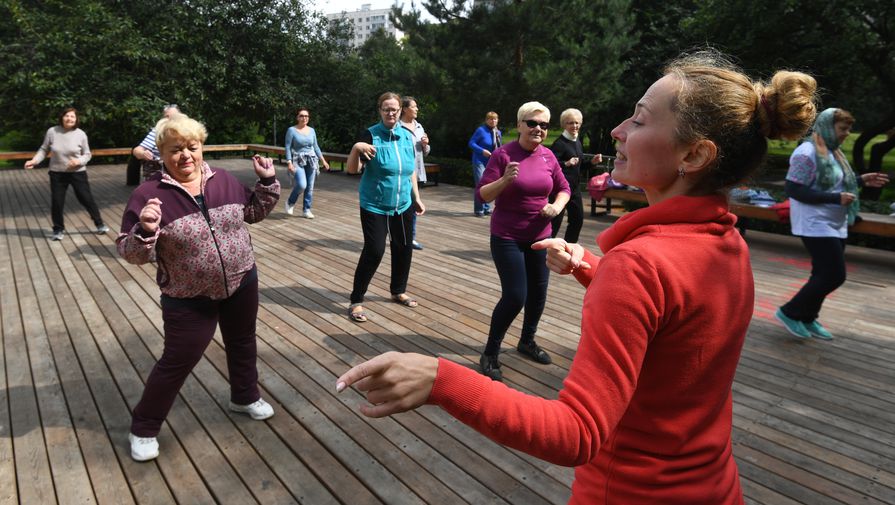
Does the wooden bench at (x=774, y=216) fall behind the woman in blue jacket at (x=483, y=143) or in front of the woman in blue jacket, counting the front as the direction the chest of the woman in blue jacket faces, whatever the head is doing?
in front

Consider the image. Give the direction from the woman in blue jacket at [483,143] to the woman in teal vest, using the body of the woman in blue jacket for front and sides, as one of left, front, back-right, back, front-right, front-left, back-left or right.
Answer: front-right

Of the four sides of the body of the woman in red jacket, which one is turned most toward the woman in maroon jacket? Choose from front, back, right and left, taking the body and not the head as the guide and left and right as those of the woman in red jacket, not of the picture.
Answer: front

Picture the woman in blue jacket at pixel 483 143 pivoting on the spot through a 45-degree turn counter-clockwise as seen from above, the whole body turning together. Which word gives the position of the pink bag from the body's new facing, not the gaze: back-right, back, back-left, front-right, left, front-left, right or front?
front

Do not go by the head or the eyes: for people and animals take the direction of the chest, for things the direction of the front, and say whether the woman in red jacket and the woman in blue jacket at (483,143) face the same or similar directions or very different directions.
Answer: very different directions

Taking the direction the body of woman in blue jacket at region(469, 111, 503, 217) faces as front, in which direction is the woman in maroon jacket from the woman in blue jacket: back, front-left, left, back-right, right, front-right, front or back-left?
front-right

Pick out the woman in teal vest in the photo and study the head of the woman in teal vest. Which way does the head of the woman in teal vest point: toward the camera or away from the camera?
toward the camera

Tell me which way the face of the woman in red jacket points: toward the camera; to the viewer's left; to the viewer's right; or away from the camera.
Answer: to the viewer's left

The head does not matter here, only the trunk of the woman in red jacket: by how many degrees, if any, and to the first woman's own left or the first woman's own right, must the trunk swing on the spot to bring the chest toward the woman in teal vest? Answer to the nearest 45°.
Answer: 0° — they already face them

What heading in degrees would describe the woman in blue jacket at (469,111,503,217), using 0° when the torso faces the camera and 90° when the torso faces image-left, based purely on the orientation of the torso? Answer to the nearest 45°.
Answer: approximately 315°

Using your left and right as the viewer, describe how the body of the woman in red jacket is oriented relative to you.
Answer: facing away from the viewer and to the left of the viewer

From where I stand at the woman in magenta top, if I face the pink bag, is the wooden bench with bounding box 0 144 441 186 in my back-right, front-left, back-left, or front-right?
front-left

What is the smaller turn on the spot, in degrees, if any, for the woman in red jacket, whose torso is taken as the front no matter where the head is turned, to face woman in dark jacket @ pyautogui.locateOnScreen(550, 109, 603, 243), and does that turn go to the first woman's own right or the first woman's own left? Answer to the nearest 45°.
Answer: approximately 45° to the first woman's own right

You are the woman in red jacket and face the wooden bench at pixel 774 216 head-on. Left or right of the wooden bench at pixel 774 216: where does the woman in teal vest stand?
left
